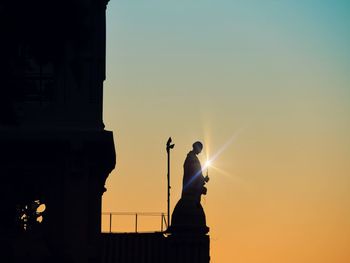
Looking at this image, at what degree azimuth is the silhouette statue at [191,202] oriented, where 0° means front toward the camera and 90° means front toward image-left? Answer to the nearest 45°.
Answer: approximately 270°
